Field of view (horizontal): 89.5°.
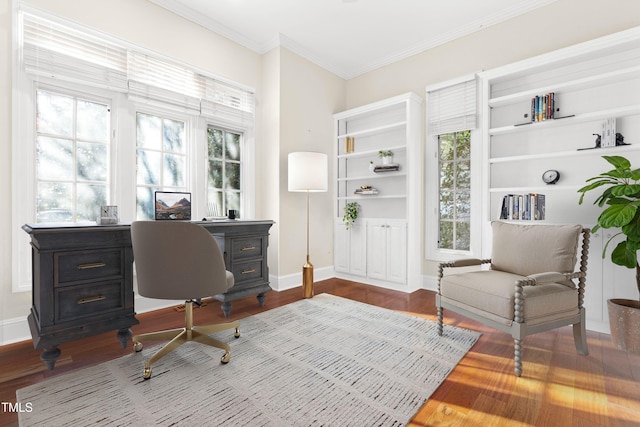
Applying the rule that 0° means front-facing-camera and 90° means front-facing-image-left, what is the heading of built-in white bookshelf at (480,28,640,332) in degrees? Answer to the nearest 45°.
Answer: approximately 45°

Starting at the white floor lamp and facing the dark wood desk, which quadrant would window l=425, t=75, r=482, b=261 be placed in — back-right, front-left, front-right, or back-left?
back-left

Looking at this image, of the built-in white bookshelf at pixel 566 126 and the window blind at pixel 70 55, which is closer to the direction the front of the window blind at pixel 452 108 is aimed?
the window blind

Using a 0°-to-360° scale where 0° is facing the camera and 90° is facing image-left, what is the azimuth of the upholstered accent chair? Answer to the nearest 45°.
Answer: approximately 45°

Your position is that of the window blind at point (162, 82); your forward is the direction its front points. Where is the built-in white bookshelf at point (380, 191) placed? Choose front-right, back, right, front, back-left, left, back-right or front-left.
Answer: front-left

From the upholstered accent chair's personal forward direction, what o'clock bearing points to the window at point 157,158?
The window is roughly at 1 o'clock from the upholstered accent chair.

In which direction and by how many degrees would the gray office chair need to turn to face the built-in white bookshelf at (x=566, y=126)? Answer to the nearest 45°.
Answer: approximately 45° to its right

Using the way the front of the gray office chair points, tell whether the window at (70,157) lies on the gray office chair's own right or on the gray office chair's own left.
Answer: on the gray office chair's own left
